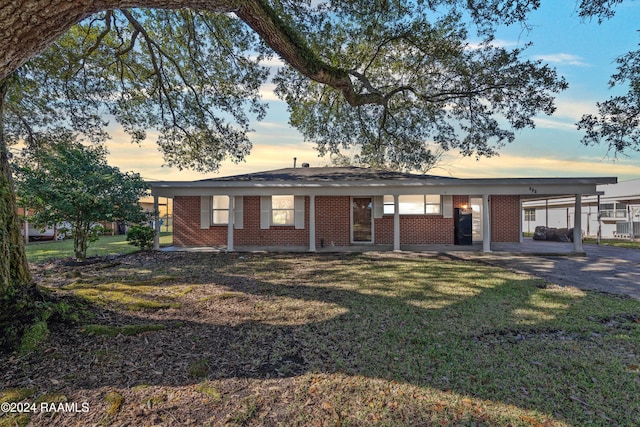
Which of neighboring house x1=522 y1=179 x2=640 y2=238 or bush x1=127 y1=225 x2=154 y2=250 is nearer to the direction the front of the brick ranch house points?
the bush

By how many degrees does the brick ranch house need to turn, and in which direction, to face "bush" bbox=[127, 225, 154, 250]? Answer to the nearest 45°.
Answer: approximately 90° to its right

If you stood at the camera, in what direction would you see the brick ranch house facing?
facing the viewer

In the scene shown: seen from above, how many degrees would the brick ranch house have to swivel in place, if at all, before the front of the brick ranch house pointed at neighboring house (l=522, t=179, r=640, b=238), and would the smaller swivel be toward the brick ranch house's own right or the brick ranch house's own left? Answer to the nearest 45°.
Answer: approximately 135° to the brick ranch house's own left
